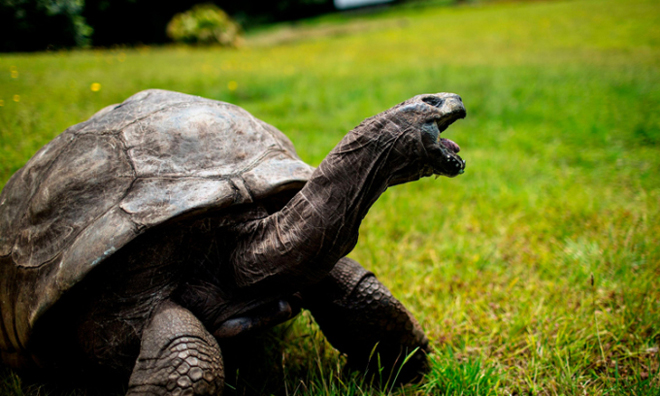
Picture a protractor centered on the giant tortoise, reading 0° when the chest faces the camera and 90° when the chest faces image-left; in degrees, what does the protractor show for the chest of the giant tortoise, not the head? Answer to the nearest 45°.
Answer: approximately 315°

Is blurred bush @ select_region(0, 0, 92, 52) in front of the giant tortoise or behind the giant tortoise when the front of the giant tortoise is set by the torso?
behind

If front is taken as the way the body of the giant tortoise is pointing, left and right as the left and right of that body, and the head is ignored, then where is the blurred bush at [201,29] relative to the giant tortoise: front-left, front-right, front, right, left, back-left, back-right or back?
back-left
